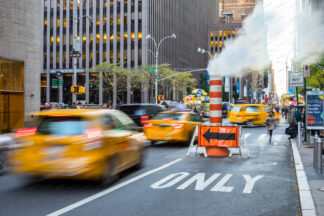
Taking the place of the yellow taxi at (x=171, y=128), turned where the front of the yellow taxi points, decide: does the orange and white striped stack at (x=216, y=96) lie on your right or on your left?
on your right

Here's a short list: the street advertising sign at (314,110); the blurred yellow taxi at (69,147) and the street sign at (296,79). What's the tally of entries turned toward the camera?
2

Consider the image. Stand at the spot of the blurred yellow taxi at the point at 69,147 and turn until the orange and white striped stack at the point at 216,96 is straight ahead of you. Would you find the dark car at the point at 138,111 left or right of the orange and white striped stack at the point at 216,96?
left

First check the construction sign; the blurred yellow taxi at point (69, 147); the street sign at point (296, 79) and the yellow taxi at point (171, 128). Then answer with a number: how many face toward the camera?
2

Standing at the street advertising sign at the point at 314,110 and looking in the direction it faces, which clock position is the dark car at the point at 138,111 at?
The dark car is roughly at 4 o'clock from the street advertising sign.

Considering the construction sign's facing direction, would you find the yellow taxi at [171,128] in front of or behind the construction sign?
behind

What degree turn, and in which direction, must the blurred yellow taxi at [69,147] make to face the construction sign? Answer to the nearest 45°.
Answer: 0° — it already faces it

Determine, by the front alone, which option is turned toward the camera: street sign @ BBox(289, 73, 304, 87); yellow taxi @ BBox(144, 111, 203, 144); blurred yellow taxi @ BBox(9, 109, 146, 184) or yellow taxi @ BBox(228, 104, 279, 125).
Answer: the street sign

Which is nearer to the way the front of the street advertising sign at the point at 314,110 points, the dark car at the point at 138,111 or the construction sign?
the construction sign

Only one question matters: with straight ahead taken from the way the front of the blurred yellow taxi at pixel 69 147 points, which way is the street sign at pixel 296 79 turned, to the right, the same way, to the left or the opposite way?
the opposite way

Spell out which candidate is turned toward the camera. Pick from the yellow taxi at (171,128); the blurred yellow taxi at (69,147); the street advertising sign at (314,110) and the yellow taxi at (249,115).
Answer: the street advertising sign

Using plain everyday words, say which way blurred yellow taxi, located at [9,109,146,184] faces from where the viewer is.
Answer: facing away from the viewer and to the right of the viewer
